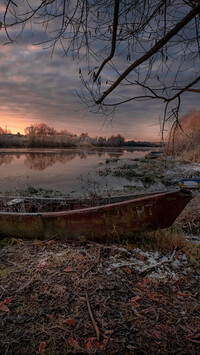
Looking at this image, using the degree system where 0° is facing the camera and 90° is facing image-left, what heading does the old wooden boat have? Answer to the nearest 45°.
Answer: approximately 270°

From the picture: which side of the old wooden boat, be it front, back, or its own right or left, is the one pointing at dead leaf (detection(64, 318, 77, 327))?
right

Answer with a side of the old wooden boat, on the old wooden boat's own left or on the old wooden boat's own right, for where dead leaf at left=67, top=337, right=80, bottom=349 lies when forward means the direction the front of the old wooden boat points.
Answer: on the old wooden boat's own right

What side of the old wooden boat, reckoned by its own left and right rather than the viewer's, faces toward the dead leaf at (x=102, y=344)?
right

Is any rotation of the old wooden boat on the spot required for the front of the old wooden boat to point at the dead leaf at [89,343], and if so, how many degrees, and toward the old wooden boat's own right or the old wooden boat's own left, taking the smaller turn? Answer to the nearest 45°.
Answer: approximately 90° to the old wooden boat's own right

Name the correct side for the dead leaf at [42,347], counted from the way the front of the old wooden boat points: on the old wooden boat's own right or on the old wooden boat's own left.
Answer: on the old wooden boat's own right

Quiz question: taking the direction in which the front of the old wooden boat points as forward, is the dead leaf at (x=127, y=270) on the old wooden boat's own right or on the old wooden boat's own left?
on the old wooden boat's own right

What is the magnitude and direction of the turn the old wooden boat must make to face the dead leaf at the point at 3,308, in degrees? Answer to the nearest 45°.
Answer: approximately 135° to its right

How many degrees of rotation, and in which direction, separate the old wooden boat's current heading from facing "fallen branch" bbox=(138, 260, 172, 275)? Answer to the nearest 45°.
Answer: approximately 45° to its right
